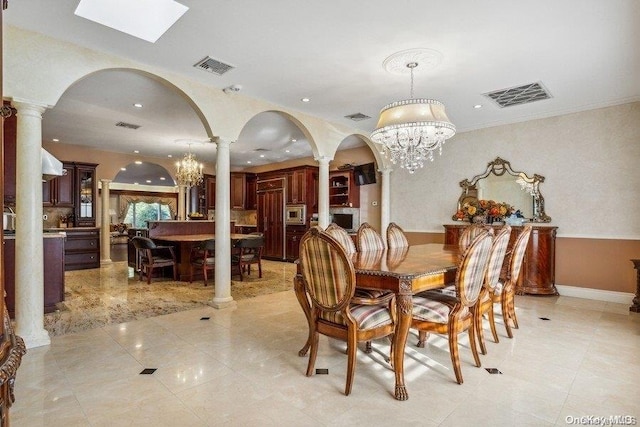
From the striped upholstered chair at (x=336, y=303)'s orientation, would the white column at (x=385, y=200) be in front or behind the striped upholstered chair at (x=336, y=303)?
in front

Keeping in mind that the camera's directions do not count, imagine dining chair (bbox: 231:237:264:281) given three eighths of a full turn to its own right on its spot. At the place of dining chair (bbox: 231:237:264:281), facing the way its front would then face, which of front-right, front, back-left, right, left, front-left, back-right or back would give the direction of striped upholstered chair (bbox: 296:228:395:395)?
right

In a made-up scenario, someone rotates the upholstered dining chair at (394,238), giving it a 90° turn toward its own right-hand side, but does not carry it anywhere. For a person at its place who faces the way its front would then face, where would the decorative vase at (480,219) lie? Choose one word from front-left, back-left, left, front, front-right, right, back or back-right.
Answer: back

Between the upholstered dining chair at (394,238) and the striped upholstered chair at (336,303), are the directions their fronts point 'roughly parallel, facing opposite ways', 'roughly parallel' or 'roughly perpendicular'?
roughly perpendicular

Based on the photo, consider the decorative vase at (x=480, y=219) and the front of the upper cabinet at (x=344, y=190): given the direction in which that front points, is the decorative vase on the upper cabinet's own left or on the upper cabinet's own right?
on the upper cabinet's own left

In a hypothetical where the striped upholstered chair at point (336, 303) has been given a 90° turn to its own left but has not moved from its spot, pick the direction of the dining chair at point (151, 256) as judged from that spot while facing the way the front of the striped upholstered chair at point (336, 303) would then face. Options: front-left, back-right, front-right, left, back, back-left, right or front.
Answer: front

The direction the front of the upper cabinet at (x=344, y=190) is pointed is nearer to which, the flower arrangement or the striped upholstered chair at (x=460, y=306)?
the striped upholstered chair

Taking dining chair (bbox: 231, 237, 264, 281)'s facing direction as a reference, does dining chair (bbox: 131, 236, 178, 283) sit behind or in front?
in front

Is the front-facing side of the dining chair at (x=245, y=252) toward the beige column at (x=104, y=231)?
yes
